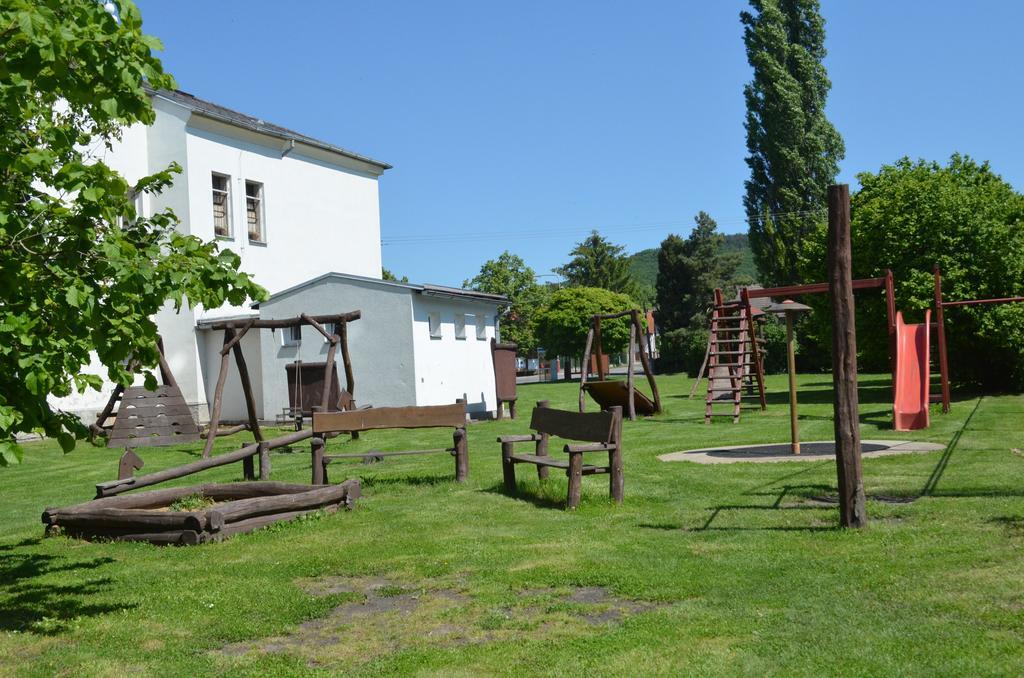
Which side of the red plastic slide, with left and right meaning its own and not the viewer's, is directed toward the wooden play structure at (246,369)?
right

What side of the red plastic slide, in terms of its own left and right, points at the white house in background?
right

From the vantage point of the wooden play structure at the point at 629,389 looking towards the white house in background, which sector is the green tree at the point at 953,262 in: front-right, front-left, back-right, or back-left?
back-right

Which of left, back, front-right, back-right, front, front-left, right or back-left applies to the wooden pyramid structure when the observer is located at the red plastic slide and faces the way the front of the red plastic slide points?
right

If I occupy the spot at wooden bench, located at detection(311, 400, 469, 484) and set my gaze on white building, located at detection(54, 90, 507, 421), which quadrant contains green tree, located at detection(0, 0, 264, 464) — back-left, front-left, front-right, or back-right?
back-left

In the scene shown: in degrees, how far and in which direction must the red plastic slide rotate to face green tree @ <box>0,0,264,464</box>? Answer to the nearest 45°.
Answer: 0° — it already faces it

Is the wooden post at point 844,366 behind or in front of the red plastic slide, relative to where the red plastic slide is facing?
in front

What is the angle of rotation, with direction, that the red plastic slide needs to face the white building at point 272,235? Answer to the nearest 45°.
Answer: approximately 90° to its right

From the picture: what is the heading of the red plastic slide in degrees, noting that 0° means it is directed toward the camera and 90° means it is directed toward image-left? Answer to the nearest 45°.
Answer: approximately 0°

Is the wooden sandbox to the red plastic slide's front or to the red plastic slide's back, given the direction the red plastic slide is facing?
to the front

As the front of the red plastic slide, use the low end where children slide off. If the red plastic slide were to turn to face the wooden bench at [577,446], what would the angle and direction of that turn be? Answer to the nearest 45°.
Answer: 0° — it already faces it

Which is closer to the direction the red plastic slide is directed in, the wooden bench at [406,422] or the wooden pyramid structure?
the wooden bench

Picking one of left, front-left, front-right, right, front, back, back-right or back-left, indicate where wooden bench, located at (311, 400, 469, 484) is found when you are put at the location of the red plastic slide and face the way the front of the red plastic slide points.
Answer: front-right
